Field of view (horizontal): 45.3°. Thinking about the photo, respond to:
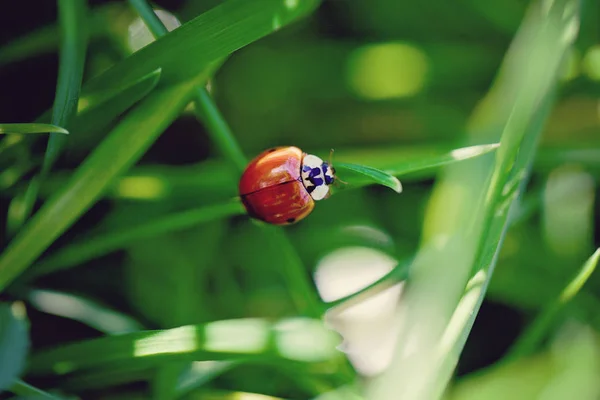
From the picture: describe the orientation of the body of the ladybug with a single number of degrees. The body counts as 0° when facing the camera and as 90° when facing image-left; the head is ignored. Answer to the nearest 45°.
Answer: approximately 270°
